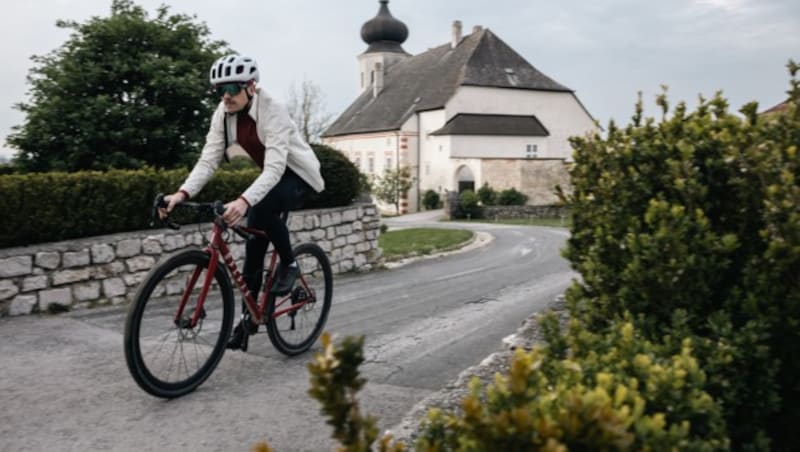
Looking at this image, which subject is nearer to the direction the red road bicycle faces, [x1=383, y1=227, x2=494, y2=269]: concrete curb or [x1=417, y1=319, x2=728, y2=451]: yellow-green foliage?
the yellow-green foliage

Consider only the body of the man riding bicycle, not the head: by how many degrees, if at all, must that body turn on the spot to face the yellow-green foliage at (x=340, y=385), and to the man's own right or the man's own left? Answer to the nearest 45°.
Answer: approximately 45° to the man's own left

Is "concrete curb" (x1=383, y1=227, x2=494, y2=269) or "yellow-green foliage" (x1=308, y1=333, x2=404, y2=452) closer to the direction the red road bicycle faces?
the yellow-green foliage

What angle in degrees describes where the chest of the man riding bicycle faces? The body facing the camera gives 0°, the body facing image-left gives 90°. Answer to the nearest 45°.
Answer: approximately 45°

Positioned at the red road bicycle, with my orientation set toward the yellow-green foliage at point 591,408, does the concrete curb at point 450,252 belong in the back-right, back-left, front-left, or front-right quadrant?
back-left

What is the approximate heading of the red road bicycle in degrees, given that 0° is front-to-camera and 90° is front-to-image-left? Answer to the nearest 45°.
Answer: approximately 45°
